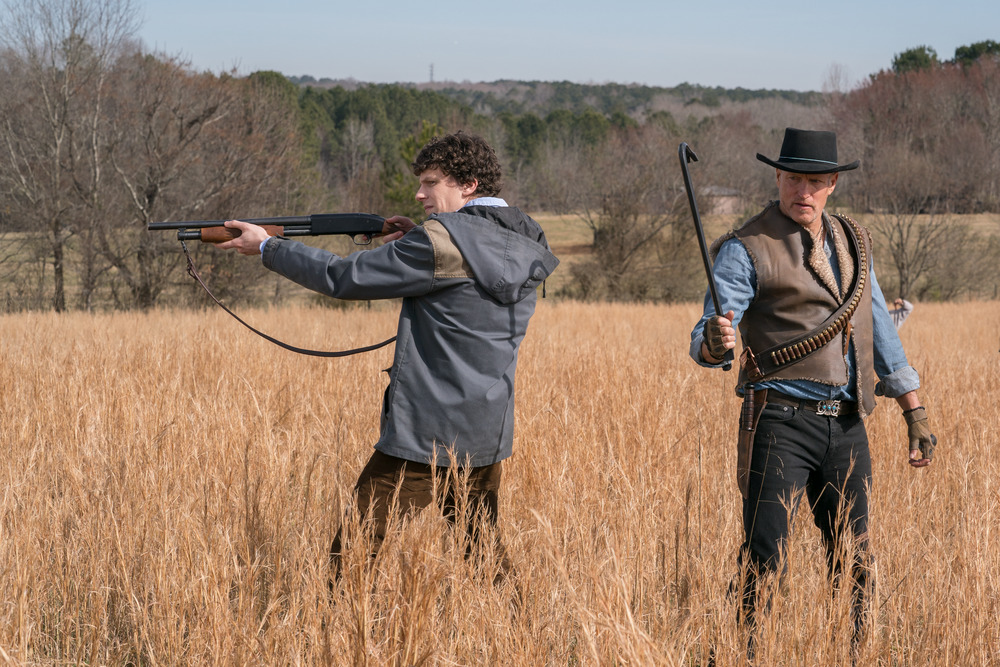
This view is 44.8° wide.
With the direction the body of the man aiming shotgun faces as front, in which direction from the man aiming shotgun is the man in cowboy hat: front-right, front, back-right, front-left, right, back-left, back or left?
back-right

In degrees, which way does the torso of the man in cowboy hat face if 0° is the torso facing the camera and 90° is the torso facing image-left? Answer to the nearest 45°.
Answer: approximately 315°

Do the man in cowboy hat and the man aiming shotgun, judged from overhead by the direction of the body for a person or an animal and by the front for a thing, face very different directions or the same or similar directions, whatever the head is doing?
very different directions

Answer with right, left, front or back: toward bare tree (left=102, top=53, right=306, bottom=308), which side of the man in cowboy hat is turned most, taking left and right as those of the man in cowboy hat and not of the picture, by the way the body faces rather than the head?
back

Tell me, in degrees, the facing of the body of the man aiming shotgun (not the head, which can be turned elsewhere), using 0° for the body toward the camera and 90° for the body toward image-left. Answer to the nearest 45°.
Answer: approximately 135°

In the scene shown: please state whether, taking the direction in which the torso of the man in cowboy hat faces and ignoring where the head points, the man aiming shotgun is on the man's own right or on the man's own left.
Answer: on the man's own right

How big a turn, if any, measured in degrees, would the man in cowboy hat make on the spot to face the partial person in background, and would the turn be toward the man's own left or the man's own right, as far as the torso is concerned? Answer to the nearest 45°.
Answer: approximately 135° to the man's own left

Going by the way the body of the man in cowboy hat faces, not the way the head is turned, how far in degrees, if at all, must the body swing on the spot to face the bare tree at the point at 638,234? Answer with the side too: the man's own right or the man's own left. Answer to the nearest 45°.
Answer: approximately 135° to the man's own left
